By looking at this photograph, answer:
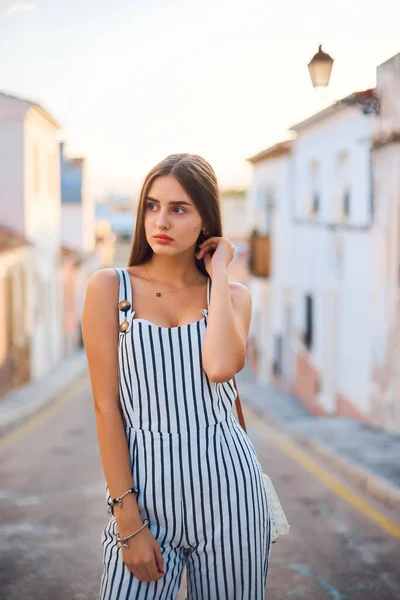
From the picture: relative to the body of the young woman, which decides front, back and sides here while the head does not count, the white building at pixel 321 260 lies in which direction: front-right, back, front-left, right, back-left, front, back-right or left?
back

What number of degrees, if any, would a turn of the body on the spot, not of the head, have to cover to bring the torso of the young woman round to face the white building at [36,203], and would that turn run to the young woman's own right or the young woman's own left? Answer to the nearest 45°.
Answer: approximately 180°

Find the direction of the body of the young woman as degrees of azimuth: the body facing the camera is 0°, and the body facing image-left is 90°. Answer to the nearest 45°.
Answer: approximately 0°

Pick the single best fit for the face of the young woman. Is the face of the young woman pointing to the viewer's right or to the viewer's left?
to the viewer's left

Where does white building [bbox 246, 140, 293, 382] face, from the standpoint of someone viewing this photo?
facing to the left of the viewer

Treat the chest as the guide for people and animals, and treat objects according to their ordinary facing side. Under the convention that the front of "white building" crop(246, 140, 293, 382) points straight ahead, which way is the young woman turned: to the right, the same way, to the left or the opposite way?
to the left

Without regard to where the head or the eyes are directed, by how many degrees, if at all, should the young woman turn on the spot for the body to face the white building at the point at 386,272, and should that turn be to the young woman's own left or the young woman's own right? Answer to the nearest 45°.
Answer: approximately 180°
